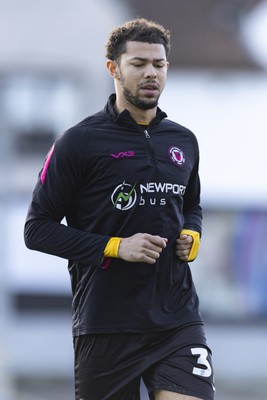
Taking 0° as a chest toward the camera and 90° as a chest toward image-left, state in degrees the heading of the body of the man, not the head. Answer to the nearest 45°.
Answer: approximately 315°
